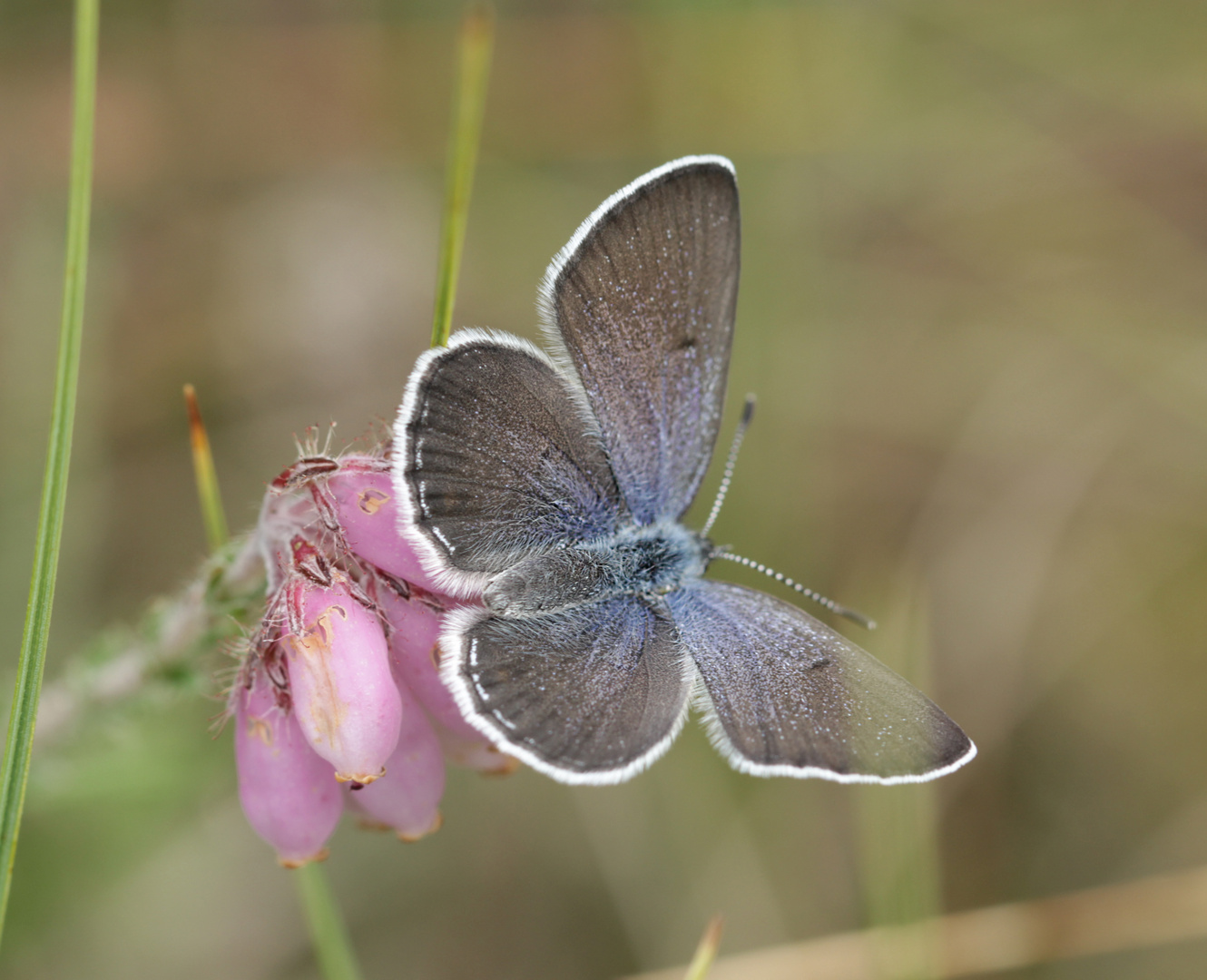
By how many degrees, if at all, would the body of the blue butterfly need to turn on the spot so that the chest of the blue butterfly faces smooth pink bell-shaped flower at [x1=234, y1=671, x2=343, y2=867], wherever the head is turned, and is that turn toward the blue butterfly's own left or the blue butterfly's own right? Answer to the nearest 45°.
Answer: approximately 135° to the blue butterfly's own right

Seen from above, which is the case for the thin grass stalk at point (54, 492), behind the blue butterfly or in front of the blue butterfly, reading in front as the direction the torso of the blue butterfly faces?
behind

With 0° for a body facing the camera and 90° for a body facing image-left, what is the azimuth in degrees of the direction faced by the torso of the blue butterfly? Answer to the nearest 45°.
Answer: approximately 270°
